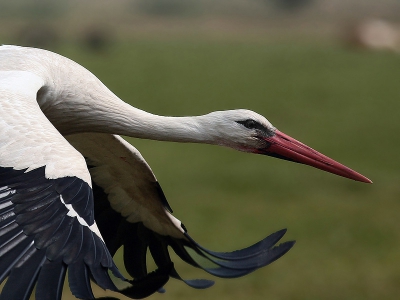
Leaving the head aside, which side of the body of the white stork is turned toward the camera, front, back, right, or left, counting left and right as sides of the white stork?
right
